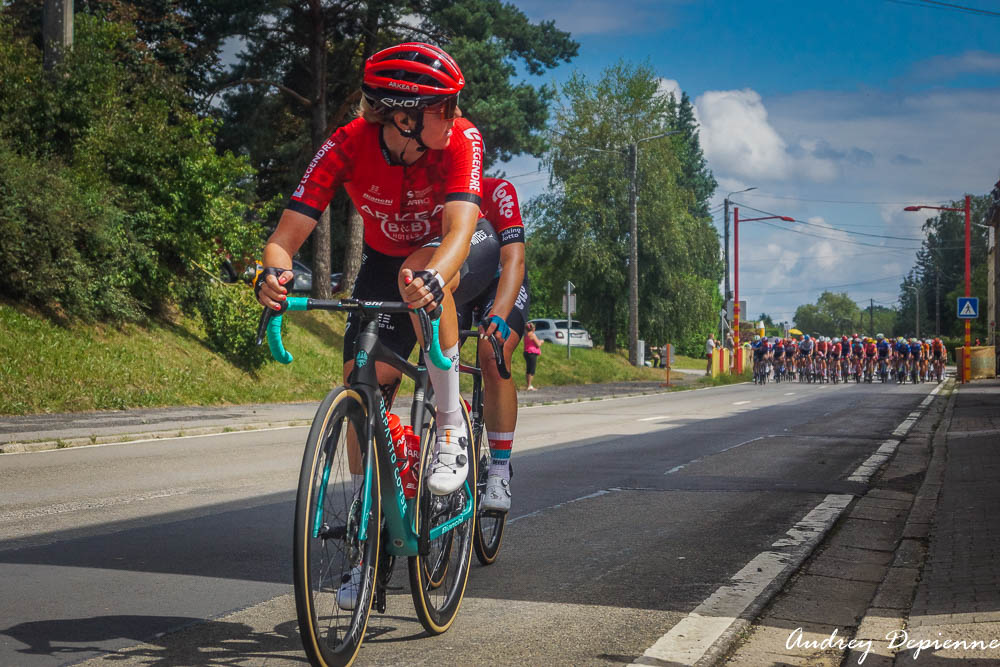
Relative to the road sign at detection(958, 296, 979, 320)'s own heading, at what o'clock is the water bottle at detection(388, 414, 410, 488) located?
The water bottle is roughly at 12 o'clock from the road sign.

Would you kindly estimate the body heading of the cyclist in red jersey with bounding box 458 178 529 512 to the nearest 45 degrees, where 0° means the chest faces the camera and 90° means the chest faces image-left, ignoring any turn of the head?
approximately 45°

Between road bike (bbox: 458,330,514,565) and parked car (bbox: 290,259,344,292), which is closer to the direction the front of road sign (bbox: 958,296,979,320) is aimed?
the road bike

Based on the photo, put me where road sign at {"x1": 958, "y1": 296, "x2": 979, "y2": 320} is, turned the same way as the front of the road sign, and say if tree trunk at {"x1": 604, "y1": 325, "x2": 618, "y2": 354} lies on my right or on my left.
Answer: on my right

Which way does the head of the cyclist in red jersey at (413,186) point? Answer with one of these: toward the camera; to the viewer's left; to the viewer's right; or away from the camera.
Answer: to the viewer's right

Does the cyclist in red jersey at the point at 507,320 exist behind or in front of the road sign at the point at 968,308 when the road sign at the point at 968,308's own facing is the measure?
in front

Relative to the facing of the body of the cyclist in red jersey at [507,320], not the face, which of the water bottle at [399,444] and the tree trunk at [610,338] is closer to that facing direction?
the water bottle

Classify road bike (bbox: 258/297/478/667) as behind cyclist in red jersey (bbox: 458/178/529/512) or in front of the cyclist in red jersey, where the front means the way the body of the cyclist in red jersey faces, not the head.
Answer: in front

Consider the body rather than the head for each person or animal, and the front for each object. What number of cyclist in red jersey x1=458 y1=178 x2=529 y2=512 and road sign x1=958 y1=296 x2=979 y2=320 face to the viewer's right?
0

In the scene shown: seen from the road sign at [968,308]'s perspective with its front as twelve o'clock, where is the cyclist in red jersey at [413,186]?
The cyclist in red jersey is roughly at 12 o'clock from the road sign.

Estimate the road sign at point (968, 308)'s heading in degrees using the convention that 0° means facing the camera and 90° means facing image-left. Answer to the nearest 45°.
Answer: approximately 0°

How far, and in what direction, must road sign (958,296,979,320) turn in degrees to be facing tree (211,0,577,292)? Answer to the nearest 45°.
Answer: approximately 45° to its right

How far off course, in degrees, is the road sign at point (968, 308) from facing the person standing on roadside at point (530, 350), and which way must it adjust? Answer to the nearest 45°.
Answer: approximately 45° to its right

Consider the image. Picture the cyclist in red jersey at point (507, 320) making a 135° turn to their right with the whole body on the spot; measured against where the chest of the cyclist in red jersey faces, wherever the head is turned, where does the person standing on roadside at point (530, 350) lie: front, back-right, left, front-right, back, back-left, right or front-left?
front
